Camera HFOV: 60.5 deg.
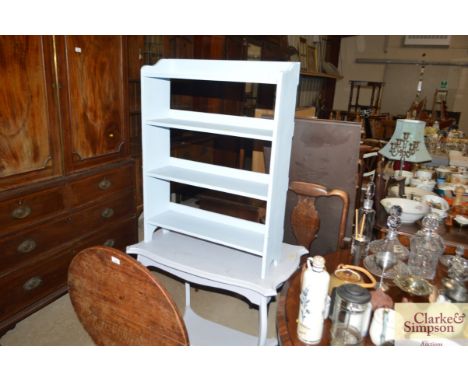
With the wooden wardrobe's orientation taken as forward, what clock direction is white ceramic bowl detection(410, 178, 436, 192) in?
The white ceramic bowl is roughly at 11 o'clock from the wooden wardrobe.

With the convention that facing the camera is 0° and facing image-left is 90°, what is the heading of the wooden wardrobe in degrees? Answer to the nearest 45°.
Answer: approximately 315°

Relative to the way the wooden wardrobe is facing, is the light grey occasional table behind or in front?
in front

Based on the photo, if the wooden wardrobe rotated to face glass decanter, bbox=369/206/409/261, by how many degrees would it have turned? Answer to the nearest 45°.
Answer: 0° — it already faces it

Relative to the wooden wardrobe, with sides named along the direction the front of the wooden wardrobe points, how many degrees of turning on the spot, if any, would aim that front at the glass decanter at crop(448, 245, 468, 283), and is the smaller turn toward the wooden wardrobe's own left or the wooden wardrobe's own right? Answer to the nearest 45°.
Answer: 0° — it already faces it

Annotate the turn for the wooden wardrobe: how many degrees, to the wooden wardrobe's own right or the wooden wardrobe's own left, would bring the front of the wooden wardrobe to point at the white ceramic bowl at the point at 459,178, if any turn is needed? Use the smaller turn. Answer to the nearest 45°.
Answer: approximately 45° to the wooden wardrobe's own left

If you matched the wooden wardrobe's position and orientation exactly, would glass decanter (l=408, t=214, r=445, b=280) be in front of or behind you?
in front
